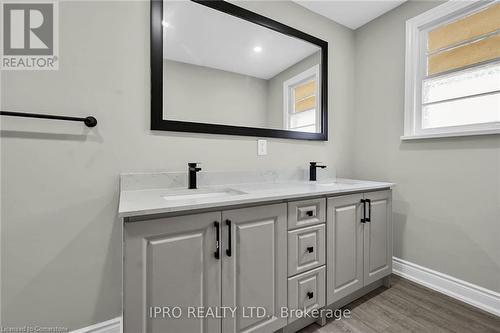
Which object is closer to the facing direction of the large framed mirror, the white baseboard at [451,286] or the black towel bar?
the white baseboard

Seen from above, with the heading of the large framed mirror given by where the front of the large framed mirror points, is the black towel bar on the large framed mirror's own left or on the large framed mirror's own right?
on the large framed mirror's own right

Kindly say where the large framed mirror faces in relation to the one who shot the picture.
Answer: facing the viewer and to the right of the viewer

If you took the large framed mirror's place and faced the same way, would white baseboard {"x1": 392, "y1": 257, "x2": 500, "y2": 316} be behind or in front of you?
in front

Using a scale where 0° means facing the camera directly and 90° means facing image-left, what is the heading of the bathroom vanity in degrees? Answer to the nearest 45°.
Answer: approximately 315°

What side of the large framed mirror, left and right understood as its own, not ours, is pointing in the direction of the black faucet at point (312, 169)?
left

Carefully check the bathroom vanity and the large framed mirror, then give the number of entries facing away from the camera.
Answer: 0
